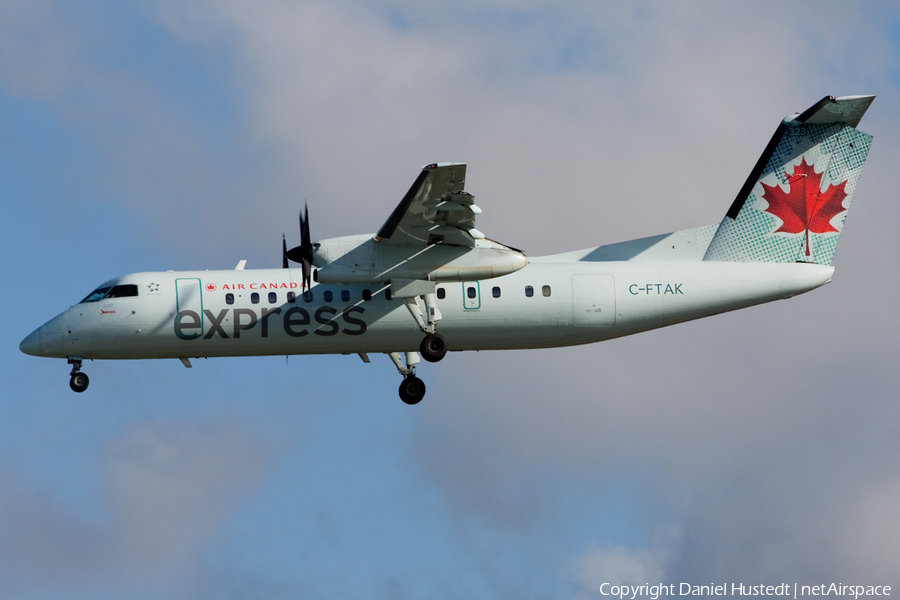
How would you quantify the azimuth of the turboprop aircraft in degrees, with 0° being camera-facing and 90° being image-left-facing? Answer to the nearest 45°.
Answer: approximately 90°
